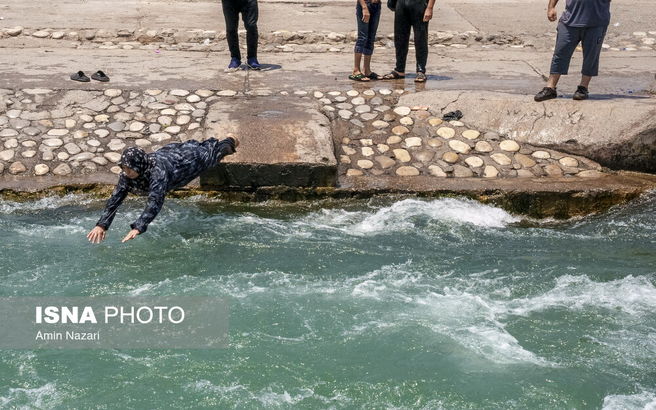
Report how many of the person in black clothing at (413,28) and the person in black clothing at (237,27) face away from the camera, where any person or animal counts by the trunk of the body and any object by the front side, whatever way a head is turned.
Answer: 0

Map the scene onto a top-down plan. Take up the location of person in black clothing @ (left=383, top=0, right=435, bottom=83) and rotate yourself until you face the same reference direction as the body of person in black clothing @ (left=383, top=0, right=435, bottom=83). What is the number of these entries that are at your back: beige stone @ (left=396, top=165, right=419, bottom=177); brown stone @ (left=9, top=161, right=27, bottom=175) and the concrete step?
0

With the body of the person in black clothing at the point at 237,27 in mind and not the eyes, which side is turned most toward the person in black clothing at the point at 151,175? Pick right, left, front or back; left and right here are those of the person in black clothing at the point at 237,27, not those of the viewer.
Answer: front

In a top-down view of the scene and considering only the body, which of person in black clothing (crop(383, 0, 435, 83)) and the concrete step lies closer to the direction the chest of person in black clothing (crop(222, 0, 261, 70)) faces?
the concrete step

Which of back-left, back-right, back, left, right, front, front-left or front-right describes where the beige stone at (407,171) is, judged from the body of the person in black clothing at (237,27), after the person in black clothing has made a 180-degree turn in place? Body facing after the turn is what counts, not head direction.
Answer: back-right

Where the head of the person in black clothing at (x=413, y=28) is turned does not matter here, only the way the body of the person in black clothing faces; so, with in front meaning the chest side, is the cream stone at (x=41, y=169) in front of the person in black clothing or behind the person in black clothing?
in front

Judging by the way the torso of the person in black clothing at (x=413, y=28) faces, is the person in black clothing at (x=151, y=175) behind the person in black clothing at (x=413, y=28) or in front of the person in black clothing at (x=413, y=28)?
in front

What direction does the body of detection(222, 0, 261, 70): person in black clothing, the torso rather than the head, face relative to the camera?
toward the camera

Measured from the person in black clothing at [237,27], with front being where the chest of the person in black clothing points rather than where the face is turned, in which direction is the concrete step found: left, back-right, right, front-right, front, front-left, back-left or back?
front

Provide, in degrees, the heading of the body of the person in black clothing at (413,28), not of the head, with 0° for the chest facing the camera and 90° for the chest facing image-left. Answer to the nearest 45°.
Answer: approximately 45°

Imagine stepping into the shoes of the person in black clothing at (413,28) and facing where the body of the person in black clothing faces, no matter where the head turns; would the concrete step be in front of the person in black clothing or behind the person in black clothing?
in front

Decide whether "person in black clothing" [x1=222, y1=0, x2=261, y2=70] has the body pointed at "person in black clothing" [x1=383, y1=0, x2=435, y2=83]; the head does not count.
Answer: no

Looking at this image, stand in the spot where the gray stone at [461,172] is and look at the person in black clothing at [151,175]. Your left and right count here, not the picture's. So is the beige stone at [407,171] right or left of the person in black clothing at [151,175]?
right

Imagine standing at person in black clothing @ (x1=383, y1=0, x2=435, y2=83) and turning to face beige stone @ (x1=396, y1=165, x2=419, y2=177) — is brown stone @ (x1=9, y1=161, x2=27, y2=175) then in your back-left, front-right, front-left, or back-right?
front-right

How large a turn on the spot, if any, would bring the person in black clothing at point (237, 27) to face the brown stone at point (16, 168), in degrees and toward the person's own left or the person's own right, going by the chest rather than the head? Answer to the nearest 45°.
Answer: approximately 45° to the person's own right

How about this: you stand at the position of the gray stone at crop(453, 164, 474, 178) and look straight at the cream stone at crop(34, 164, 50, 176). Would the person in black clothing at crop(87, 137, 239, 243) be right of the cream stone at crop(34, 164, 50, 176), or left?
left
